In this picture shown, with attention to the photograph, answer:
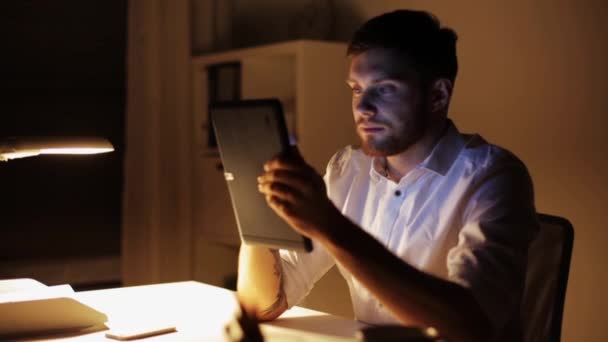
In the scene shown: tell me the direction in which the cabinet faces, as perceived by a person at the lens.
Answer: facing the viewer and to the left of the viewer

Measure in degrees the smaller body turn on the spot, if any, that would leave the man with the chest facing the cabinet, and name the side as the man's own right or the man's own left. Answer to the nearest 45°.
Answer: approximately 135° to the man's own right

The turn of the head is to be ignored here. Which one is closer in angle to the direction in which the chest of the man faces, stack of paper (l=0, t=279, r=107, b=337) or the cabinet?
the stack of paper

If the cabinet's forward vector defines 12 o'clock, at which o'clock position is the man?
The man is roughly at 10 o'clock from the cabinet.

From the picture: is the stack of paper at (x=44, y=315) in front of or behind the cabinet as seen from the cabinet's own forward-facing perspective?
in front

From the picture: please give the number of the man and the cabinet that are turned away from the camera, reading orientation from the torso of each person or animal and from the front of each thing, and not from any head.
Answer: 0

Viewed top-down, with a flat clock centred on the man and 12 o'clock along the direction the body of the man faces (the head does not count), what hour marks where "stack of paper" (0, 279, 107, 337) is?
The stack of paper is roughly at 1 o'clock from the man.
